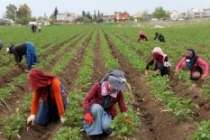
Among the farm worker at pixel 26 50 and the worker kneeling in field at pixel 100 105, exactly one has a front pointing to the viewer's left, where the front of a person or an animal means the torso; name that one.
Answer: the farm worker

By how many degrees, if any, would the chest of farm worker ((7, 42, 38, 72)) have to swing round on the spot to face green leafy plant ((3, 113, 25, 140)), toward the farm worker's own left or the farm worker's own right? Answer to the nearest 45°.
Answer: approximately 90° to the farm worker's own left

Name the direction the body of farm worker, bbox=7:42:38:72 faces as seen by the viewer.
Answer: to the viewer's left

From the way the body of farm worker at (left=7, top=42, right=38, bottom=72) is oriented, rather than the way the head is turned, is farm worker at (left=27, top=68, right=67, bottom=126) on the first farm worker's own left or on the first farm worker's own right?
on the first farm worker's own left

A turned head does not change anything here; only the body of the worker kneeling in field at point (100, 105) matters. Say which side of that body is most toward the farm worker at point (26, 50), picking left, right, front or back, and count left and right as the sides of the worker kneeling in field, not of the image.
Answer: back

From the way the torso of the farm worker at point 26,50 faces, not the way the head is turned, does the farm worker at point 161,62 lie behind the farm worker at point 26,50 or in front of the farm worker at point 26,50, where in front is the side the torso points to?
behind

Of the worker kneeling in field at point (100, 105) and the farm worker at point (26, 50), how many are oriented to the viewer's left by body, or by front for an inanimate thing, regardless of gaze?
1

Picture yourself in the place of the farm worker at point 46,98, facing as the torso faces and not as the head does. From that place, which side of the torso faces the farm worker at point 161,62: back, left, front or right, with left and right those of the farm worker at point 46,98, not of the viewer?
back
